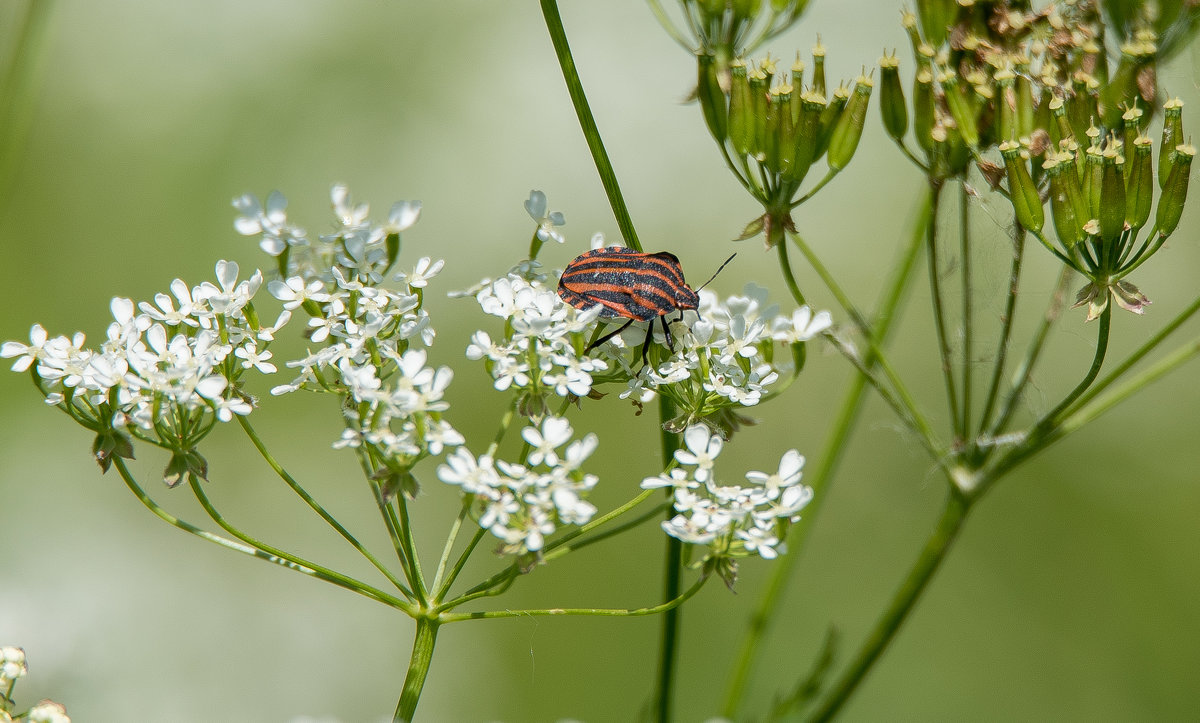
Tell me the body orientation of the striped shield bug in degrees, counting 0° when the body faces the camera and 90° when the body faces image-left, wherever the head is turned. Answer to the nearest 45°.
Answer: approximately 270°

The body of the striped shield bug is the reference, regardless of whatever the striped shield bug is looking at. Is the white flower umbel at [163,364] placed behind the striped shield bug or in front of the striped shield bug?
behind
